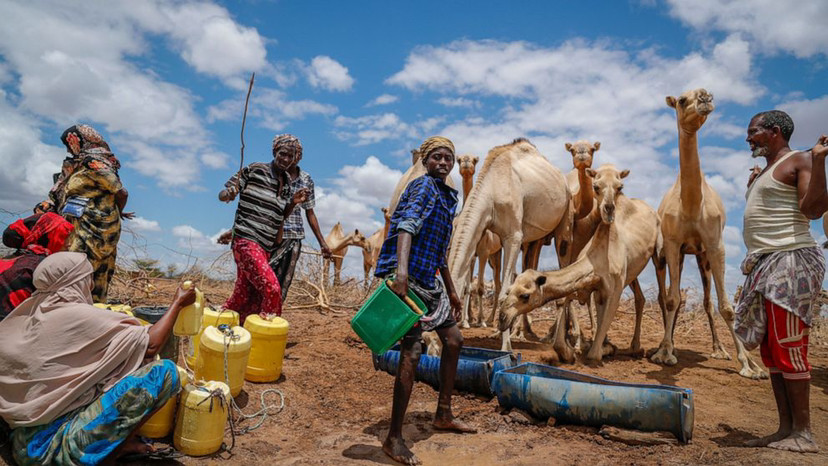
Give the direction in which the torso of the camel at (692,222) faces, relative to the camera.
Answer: toward the camera

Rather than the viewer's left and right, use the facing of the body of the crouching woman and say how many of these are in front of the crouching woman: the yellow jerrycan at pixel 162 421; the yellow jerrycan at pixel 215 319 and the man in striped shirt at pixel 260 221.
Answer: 3

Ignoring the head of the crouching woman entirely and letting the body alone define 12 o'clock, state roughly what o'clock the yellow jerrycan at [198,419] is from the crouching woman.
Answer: The yellow jerrycan is roughly at 1 o'clock from the crouching woman.

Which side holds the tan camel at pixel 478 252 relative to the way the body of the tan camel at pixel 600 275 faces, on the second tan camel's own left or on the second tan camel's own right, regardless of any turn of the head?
on the second tan camel's own right

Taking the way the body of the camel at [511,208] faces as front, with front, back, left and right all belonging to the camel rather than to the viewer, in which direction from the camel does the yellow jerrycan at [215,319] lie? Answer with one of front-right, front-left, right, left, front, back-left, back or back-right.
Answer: front

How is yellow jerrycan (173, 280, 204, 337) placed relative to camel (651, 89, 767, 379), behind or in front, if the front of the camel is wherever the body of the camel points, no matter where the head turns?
in front

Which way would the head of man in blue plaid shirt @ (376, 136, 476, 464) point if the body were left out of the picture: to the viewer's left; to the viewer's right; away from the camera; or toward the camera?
toward the camera

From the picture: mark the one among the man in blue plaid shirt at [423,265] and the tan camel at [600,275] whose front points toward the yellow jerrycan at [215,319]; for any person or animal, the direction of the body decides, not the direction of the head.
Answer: the tan camel

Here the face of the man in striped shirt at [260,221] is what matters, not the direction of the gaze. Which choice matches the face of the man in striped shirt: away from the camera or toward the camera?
toward the camera

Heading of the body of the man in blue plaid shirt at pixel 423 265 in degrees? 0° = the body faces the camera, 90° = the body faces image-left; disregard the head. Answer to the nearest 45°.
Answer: approximately 315°

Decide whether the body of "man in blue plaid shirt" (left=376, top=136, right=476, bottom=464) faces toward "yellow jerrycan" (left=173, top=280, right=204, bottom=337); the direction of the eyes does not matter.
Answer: no

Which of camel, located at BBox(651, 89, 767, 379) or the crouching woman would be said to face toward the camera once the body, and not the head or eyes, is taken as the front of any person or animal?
the camel

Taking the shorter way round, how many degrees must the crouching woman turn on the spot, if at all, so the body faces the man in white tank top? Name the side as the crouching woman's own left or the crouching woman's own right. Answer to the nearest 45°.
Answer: approximately 45° to the crouching woman's own right

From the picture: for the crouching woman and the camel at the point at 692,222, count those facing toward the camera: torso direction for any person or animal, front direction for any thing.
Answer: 1

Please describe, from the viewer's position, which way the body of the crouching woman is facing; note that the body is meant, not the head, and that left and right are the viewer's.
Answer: facing away from the viewer and to the right of the viewer

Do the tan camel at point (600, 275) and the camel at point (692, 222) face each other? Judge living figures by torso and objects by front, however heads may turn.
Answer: no

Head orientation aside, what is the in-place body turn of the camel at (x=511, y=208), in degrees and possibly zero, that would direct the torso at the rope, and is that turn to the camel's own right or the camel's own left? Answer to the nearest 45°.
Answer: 0° — it already faces it

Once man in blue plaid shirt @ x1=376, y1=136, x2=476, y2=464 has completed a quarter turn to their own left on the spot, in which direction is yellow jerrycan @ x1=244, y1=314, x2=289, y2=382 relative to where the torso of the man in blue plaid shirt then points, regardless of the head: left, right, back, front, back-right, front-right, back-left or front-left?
left

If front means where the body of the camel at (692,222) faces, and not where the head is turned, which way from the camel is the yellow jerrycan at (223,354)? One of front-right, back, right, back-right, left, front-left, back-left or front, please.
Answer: front-right
